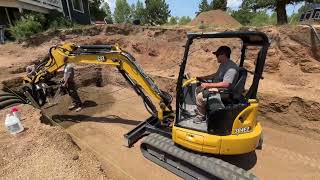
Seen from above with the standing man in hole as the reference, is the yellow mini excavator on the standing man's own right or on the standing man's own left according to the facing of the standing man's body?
on the standing man's own left

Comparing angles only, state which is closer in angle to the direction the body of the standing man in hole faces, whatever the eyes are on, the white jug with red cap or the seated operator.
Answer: the white jug with red cap

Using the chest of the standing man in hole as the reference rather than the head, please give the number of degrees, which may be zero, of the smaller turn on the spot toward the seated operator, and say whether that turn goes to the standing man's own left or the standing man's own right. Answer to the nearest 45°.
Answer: approximately 135° to the standing man's own left
